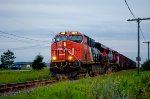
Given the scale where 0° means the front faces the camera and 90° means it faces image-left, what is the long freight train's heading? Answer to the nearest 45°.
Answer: approximately 45°
